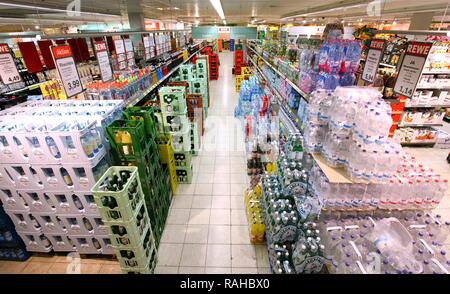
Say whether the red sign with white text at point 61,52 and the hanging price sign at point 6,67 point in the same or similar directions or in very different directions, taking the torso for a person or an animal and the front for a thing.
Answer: same or similar directions

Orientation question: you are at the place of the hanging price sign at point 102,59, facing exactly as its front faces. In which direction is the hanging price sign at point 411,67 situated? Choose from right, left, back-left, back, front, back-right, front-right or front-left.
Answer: front-left

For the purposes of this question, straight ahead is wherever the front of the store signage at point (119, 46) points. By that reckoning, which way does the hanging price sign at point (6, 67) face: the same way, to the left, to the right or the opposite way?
the same way

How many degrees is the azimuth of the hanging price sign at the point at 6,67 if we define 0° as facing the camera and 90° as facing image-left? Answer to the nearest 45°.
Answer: approximately 0°

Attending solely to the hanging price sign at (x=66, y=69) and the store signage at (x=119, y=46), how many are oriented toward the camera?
2

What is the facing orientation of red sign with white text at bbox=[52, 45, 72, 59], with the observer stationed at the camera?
facing the viewer

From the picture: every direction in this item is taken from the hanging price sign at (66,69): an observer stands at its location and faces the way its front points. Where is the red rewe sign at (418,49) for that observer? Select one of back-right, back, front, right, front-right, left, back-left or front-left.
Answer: front-left

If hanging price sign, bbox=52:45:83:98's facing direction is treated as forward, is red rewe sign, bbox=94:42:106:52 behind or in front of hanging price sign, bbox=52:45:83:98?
behind

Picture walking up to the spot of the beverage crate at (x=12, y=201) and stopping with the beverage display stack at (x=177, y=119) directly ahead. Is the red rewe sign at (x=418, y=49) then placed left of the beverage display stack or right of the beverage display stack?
right

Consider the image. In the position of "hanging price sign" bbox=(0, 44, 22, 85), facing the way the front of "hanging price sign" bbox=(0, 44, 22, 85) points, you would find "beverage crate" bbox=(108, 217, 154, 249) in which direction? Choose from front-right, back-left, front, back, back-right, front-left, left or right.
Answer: front

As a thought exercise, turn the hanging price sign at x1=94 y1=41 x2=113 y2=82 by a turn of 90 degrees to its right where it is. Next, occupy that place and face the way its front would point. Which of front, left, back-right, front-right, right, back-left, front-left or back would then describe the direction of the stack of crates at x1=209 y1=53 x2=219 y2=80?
back-right

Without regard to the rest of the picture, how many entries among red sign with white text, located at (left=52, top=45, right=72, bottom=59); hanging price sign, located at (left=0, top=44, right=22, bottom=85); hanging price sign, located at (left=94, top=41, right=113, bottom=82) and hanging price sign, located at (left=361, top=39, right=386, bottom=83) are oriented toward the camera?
4

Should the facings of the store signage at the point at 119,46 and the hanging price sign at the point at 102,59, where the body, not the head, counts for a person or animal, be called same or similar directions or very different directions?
same or similar directions

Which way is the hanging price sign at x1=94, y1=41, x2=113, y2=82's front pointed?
toward the camera
